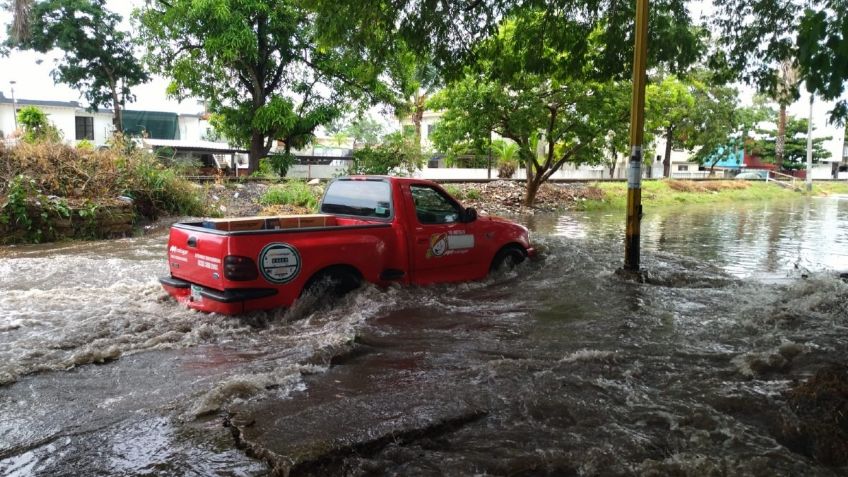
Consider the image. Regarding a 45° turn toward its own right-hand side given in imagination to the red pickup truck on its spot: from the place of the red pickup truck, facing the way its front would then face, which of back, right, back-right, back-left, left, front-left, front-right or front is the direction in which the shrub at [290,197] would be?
left

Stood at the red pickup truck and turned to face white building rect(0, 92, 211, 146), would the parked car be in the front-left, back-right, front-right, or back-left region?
front-right

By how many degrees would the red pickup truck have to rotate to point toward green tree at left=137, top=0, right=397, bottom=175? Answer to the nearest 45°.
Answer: approximately 45° to its left

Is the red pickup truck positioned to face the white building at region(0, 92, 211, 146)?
no

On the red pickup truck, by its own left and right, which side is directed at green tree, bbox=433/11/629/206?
front

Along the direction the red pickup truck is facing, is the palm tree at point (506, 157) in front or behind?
in front

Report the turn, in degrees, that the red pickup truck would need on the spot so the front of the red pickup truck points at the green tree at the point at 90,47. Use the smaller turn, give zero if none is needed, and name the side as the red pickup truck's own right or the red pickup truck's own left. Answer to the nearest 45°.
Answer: approximately 90° to the red pickup truck's own left

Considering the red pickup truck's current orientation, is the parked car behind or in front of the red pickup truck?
in front

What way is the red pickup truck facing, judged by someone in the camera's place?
facing away from the viewer and to the right of the viewer

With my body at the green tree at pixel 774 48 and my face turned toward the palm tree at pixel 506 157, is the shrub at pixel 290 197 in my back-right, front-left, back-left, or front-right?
front-left

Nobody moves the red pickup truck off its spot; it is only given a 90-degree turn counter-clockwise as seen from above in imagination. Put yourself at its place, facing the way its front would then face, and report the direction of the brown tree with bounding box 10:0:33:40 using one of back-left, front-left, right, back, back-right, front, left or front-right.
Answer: front

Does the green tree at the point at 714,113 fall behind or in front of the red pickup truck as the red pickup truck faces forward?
in front
